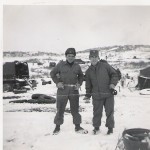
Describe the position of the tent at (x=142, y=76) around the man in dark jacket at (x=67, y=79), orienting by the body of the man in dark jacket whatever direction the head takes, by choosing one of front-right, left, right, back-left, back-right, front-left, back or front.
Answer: back-left

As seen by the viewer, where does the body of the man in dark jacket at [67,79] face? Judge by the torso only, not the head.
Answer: toward the camera
